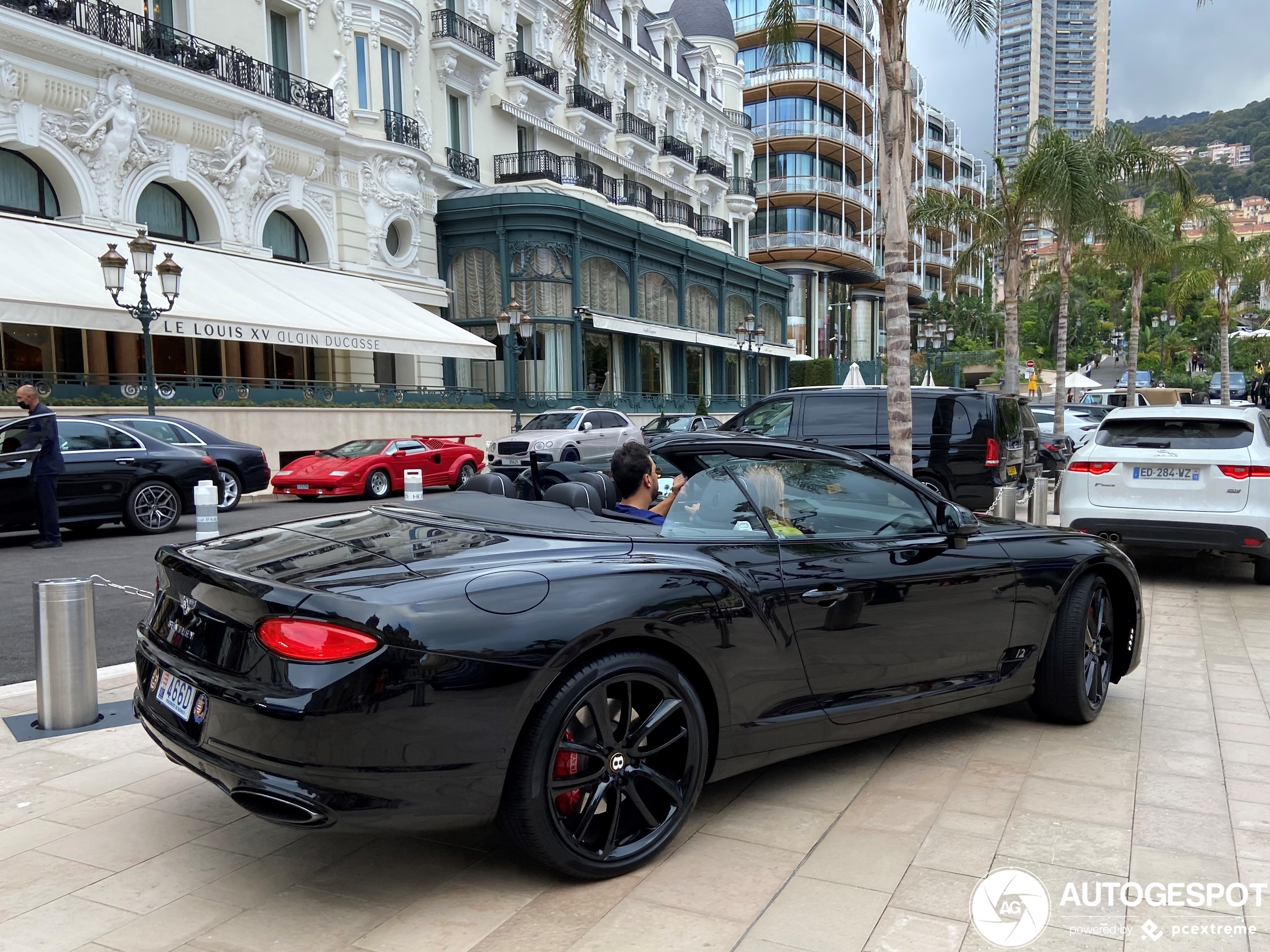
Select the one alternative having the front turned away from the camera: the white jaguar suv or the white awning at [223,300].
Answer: the white jaguar suv

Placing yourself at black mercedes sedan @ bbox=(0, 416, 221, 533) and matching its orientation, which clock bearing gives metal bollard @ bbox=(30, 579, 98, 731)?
The metal bollard is roughly at 9 o'clock from the black mercedes sedan.

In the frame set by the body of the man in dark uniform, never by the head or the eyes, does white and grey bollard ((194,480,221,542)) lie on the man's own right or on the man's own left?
on the man's own left

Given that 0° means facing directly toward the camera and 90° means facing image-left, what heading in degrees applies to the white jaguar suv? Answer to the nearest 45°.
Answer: approximately 180°

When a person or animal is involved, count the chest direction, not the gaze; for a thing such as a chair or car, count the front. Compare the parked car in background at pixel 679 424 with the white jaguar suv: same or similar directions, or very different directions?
very different directions

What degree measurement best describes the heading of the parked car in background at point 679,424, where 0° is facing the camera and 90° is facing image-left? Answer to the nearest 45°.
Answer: approximately 45°
